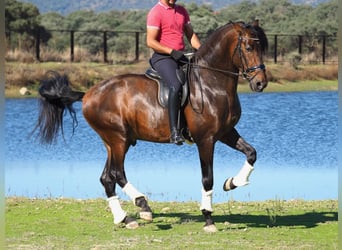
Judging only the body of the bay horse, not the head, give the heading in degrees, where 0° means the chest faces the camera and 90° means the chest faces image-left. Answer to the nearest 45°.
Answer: approximately 270°

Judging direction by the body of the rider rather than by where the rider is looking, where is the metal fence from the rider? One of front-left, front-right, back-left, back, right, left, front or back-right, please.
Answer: back-left

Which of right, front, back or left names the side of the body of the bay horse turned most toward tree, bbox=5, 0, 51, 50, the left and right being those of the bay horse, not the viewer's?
left

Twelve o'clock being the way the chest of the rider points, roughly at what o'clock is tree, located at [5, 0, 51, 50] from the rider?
The tree is roughly at 7 o'clock from the rider.

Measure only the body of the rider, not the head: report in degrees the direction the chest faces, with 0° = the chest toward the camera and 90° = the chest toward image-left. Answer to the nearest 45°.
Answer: approximately 315°
